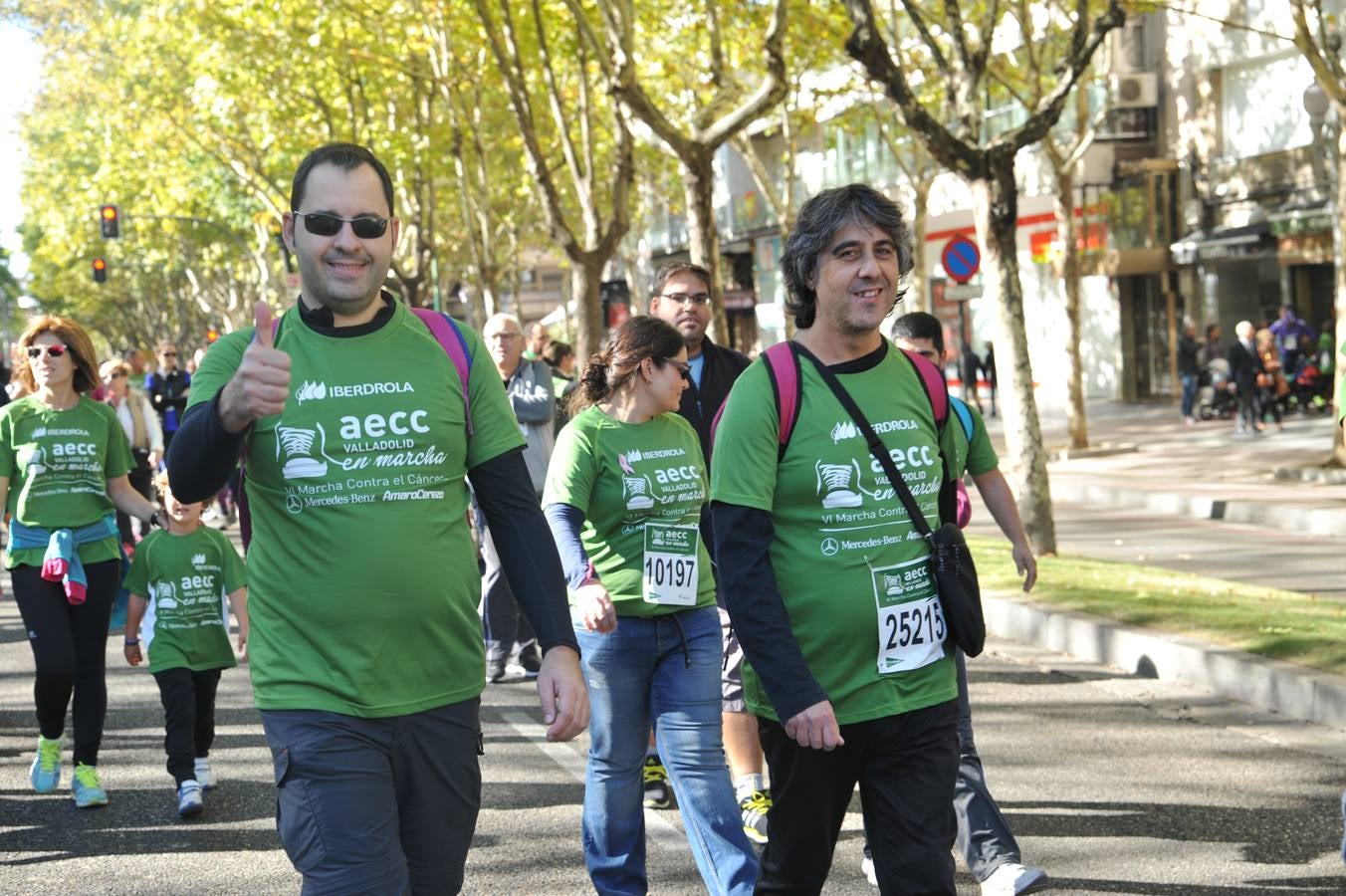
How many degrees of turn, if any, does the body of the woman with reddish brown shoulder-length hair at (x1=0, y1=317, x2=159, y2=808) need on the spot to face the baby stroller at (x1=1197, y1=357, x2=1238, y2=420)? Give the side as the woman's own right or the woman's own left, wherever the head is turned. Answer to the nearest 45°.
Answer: approximately 135° to the woman's own left

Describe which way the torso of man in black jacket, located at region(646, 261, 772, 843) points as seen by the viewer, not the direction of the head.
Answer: toward the camera

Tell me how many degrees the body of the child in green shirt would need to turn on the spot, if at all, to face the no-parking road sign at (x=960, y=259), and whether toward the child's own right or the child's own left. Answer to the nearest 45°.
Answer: approximately 135° to the child's own left

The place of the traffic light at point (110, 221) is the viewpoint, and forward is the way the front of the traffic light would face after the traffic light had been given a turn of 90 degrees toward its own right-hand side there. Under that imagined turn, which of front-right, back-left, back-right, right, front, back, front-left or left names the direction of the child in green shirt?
left

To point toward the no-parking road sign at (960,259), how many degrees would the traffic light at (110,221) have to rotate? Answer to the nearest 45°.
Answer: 0° — it already faces it

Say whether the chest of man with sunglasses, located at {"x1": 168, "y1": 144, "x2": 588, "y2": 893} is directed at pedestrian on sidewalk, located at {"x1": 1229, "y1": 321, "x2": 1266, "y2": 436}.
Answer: no

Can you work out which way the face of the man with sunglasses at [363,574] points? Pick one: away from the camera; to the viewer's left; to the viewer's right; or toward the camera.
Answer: toward the camera

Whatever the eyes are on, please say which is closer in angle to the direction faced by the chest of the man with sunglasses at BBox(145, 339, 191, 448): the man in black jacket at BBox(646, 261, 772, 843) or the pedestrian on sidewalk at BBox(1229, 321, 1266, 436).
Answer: the man in black jacket

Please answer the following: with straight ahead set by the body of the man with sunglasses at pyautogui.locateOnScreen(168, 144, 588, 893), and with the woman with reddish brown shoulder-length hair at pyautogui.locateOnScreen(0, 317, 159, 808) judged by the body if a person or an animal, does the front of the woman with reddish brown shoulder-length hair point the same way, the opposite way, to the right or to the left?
the same way

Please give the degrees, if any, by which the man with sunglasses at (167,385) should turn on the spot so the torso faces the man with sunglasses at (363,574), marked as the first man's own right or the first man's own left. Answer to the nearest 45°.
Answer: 0° — they already face them

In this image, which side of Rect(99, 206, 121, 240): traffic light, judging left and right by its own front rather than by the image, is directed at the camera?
front

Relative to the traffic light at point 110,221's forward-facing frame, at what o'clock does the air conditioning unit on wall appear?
The air conditioning unit on wall is roughly at 10 o'clock from the traffic light.

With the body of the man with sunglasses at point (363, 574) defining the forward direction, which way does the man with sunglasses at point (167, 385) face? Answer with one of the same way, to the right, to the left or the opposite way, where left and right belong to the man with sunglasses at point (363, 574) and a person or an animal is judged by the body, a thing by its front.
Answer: the same way

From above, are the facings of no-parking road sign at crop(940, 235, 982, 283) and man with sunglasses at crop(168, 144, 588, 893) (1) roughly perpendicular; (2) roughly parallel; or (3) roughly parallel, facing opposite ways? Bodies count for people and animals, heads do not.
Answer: roughly parallel

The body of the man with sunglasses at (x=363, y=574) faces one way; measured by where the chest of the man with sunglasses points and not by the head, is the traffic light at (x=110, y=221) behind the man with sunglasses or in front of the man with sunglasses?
behind

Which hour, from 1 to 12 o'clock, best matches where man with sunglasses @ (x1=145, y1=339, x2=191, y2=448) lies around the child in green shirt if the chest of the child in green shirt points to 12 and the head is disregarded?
The man with sunglasses is roughly at 6 o'clock from the child in green shirt.

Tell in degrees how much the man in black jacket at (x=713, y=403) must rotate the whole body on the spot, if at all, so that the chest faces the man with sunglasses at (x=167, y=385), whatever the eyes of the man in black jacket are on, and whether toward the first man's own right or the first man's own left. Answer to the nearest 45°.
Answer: approximately 135° to the first man's own right

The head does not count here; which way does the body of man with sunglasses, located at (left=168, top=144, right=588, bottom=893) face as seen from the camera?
toward the camera

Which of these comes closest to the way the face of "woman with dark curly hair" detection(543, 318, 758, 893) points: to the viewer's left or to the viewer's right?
to the viewer's right
